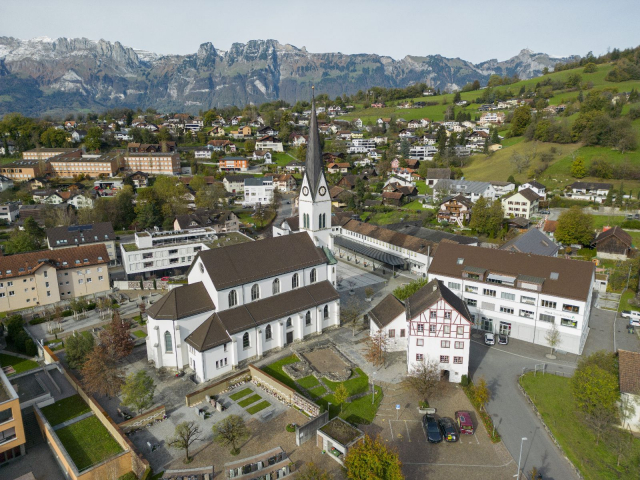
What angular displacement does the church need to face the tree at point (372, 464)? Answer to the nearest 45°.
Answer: approximately 135° to its right

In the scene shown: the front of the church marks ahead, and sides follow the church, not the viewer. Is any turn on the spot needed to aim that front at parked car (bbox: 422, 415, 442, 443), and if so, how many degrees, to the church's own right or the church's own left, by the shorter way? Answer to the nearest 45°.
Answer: approximately 90° to the church's own right

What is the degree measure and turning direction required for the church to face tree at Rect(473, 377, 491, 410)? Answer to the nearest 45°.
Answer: approximately 90° to its right

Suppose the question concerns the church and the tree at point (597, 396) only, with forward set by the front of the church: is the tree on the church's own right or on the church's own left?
on the church's own right

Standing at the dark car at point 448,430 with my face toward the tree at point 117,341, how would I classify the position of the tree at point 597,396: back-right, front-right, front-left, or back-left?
back-right

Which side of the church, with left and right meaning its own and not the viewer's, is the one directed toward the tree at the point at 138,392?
back

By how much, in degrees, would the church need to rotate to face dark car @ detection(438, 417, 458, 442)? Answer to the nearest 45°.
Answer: approximately 90° to its right

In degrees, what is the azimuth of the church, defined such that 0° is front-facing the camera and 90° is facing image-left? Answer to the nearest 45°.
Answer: approximately 225°

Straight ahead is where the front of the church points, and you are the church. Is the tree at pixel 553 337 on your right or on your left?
on your right

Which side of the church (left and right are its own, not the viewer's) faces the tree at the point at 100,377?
back

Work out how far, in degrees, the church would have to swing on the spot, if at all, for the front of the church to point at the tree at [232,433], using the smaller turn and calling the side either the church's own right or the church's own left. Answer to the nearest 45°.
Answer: approximately 135° to the church's own right
